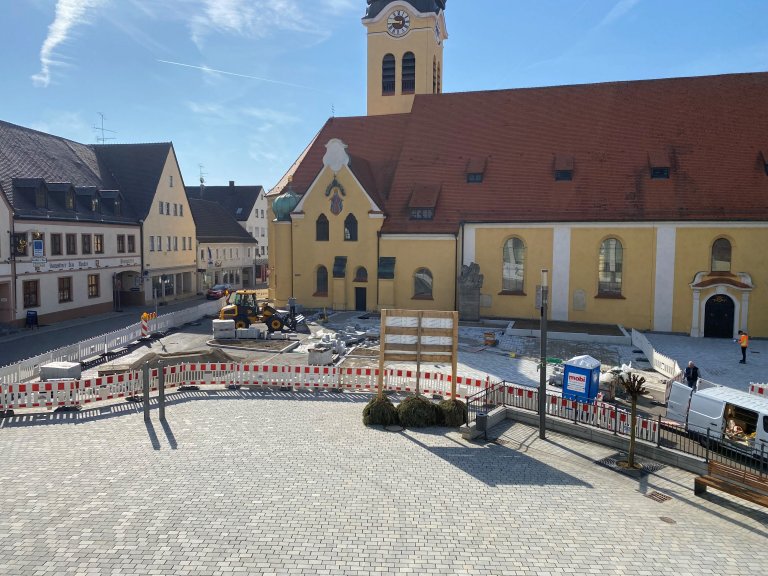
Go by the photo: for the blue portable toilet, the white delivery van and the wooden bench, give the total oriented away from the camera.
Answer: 0

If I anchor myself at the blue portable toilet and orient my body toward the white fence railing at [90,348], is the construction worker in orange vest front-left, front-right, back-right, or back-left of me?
back-right

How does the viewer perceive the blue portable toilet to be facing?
facing the viewer and to the left of the viewer

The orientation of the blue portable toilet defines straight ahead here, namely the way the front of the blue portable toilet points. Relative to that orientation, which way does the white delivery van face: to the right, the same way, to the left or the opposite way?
to the left

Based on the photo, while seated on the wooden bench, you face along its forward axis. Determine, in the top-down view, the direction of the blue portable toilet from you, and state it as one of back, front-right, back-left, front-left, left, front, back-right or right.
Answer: right

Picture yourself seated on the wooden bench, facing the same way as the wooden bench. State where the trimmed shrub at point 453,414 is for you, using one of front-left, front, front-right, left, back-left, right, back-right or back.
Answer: front-right

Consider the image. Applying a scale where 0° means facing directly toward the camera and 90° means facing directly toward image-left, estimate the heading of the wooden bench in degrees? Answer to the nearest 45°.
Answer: approximately 45°

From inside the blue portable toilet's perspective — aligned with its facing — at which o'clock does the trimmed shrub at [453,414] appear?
The trimmed shrub is roughly at 12 o'clock from the blue portable toilet.

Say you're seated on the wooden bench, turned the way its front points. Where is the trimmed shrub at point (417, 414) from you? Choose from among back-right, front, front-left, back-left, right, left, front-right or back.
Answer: front-right

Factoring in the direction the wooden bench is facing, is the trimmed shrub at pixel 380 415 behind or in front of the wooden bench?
in front

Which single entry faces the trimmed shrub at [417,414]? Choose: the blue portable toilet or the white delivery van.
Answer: the blue portable toilet

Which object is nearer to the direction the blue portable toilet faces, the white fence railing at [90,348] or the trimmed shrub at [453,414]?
the trimmed shrub
